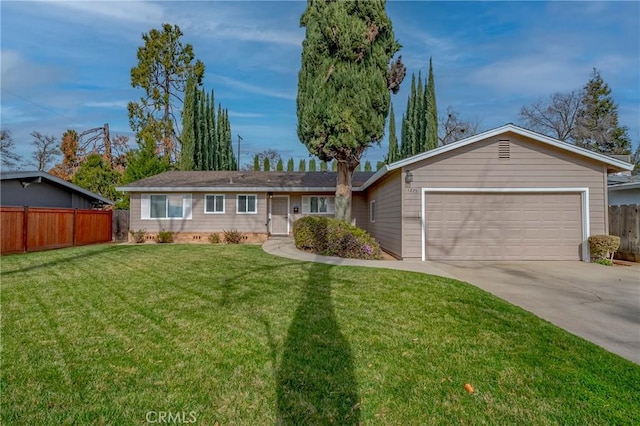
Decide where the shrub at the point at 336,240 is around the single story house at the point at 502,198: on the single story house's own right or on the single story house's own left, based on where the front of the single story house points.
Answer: on the single story house's own right

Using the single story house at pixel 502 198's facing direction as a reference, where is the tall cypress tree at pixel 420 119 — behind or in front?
behind

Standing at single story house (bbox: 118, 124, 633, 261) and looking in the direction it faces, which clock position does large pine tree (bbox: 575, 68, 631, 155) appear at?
The large pine tree is roughly at 7 o'clock from the single story house.

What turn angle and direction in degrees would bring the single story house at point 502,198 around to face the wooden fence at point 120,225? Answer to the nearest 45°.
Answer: approximately 90° to its right

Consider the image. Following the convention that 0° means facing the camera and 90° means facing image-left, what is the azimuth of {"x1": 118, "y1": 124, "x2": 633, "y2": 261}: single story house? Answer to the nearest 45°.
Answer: approximately 0°

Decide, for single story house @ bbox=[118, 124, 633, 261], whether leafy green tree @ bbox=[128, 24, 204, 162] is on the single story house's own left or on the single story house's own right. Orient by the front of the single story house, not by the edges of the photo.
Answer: on the single story house's own right

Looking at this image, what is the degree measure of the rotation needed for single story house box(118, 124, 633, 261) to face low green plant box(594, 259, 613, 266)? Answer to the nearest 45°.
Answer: approximately 90° to its left

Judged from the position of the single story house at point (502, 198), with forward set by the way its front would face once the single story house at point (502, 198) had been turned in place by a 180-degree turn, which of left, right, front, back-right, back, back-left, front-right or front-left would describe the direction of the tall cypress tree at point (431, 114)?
front

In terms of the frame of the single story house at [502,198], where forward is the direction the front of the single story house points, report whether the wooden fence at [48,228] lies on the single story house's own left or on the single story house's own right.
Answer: on the single story house's own right

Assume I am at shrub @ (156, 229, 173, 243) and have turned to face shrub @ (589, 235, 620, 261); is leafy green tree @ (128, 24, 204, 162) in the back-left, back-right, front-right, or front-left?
back-left

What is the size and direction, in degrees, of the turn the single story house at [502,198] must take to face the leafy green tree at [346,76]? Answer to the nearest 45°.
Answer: approximately 90° to its right
